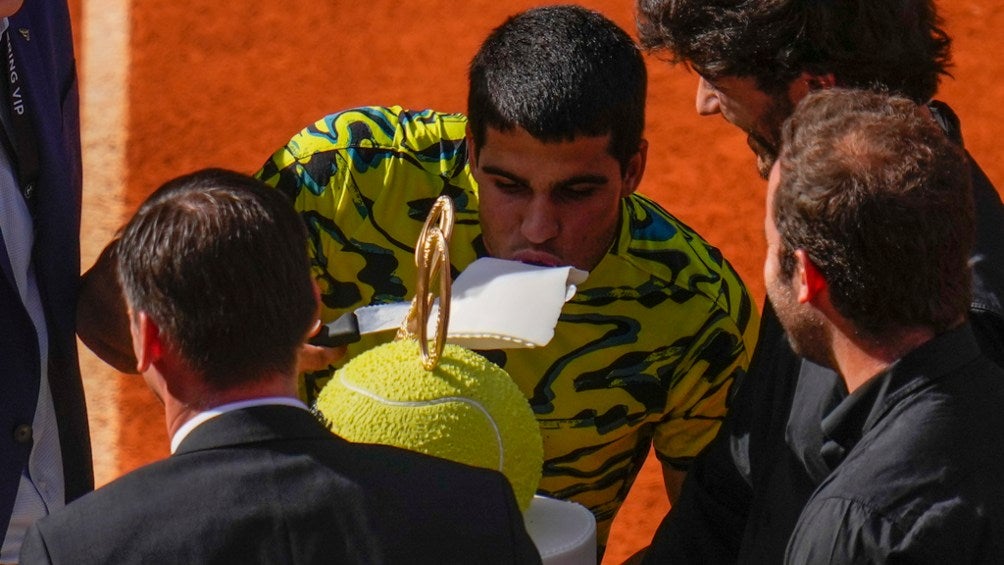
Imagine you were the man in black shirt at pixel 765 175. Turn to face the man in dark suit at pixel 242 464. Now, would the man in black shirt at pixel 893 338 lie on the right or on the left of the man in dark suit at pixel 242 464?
left

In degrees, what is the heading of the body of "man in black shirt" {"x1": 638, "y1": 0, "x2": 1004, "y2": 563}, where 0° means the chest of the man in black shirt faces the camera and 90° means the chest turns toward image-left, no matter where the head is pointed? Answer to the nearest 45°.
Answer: approximately 90°

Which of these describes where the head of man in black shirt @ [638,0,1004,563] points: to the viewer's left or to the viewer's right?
to the viewer's left

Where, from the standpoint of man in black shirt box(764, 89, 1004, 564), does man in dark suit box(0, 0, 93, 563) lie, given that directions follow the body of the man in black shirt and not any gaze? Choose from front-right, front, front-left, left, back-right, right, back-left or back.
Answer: front-left

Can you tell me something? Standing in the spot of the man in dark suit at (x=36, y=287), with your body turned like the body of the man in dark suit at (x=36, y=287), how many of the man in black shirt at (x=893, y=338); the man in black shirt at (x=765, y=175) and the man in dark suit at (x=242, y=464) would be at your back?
0

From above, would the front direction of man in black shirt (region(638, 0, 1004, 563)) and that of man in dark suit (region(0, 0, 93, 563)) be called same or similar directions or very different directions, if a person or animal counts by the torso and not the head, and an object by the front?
very different directions

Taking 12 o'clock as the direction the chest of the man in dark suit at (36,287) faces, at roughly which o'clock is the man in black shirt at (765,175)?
The man in black shirt is roughly at 11 o'clock from the man in dark suit.

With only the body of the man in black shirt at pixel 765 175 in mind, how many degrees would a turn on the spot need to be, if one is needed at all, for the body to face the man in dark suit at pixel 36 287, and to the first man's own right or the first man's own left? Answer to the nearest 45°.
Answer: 0° — they already face them

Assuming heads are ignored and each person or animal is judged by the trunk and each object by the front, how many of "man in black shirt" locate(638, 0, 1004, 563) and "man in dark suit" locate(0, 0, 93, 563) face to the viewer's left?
1

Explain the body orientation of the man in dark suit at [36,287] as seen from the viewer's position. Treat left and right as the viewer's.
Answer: facing the viewer and to the right of the viewer

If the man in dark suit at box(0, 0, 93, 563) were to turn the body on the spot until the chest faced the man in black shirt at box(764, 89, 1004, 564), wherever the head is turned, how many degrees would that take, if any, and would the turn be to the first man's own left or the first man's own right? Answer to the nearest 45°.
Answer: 0° — they already face them

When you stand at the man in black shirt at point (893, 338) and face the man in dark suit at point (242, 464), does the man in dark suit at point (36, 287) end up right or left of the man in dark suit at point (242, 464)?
right

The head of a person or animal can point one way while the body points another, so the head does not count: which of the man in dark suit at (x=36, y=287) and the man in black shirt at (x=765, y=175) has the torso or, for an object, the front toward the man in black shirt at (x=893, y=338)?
the man in dark suit

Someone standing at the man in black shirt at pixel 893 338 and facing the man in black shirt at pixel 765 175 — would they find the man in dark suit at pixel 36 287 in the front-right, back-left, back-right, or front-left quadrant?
front-left

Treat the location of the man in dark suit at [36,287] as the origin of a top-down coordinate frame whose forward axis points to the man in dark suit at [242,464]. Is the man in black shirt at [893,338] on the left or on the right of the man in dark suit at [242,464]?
left

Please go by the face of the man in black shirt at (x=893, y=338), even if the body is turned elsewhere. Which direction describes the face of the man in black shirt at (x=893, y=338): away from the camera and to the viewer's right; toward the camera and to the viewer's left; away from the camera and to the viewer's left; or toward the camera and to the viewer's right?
away from the camera and to the viewer's left
